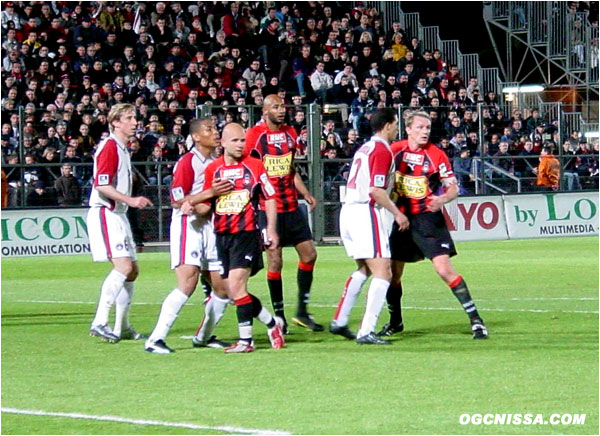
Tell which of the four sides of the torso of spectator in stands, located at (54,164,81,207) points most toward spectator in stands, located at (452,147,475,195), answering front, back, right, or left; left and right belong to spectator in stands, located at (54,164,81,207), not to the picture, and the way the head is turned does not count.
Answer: left

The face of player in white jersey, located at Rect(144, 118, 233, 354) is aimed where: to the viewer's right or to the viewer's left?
to the viewer's right

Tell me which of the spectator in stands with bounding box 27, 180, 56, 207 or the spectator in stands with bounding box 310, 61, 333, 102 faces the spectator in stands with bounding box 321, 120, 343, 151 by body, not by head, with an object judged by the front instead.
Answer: the spectator in stands with bounding box 310, 61, 333, 102

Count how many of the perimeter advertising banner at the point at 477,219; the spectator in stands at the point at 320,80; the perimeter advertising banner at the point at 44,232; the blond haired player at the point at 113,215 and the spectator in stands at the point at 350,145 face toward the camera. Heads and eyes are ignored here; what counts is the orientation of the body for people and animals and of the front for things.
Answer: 4

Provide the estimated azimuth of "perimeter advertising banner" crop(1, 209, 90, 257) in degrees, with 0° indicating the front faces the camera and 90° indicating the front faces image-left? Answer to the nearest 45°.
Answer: approximately 0°

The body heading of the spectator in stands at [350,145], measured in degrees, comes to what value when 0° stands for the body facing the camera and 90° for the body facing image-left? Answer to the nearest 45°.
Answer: approximately 0°

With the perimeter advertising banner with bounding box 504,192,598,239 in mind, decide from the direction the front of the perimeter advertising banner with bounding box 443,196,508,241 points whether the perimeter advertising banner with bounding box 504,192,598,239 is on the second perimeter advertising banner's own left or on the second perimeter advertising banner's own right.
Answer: on the second perimeter advertising banner's own left

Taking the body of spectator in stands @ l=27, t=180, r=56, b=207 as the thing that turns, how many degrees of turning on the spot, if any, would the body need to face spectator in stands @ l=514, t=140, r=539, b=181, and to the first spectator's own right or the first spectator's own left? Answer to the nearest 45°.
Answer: approximately 90° to the first spectator's own left
